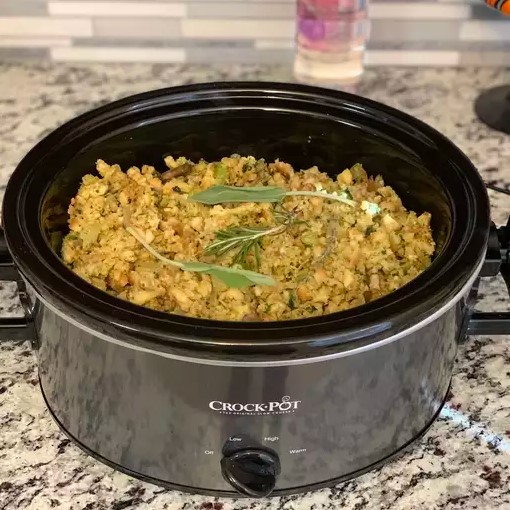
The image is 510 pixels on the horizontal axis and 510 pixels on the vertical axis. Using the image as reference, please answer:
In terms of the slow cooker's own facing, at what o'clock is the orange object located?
The orange object is roughly at 7 o'clock from the slow cooker.

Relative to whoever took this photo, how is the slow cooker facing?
facing the viewer

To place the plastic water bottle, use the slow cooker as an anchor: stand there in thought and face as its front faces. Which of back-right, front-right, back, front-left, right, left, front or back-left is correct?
back
